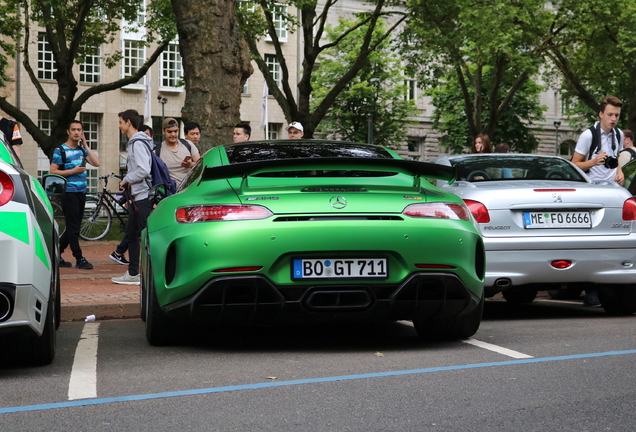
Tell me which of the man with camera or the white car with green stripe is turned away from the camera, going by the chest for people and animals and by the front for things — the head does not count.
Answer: the white car with green stripe

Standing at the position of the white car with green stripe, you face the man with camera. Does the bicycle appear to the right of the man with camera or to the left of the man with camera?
left

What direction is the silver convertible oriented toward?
away from the camera

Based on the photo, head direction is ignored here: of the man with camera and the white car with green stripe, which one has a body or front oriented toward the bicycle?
the white car with green stripe

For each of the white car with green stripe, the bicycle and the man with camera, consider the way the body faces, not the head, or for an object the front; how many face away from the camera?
1

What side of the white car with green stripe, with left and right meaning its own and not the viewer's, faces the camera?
back

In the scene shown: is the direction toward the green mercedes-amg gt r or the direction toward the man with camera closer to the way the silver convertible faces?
the man with camera

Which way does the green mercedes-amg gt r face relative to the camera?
away from the camera

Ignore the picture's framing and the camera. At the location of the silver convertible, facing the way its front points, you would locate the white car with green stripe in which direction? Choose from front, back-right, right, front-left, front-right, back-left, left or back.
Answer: back-left

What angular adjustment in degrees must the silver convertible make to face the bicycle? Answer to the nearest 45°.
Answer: approximately 45° to its left

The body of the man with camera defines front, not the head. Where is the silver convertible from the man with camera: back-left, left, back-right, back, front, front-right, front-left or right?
front-right

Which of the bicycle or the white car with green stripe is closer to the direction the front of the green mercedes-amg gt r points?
the bicycle

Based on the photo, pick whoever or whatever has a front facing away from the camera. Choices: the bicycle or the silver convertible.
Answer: the silver convertible

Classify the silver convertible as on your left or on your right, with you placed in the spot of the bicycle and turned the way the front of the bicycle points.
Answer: on your left

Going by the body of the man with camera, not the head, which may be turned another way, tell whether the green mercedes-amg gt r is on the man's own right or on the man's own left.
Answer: on the man's own right

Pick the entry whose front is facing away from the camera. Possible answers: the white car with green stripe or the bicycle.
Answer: the white car with green stripe
